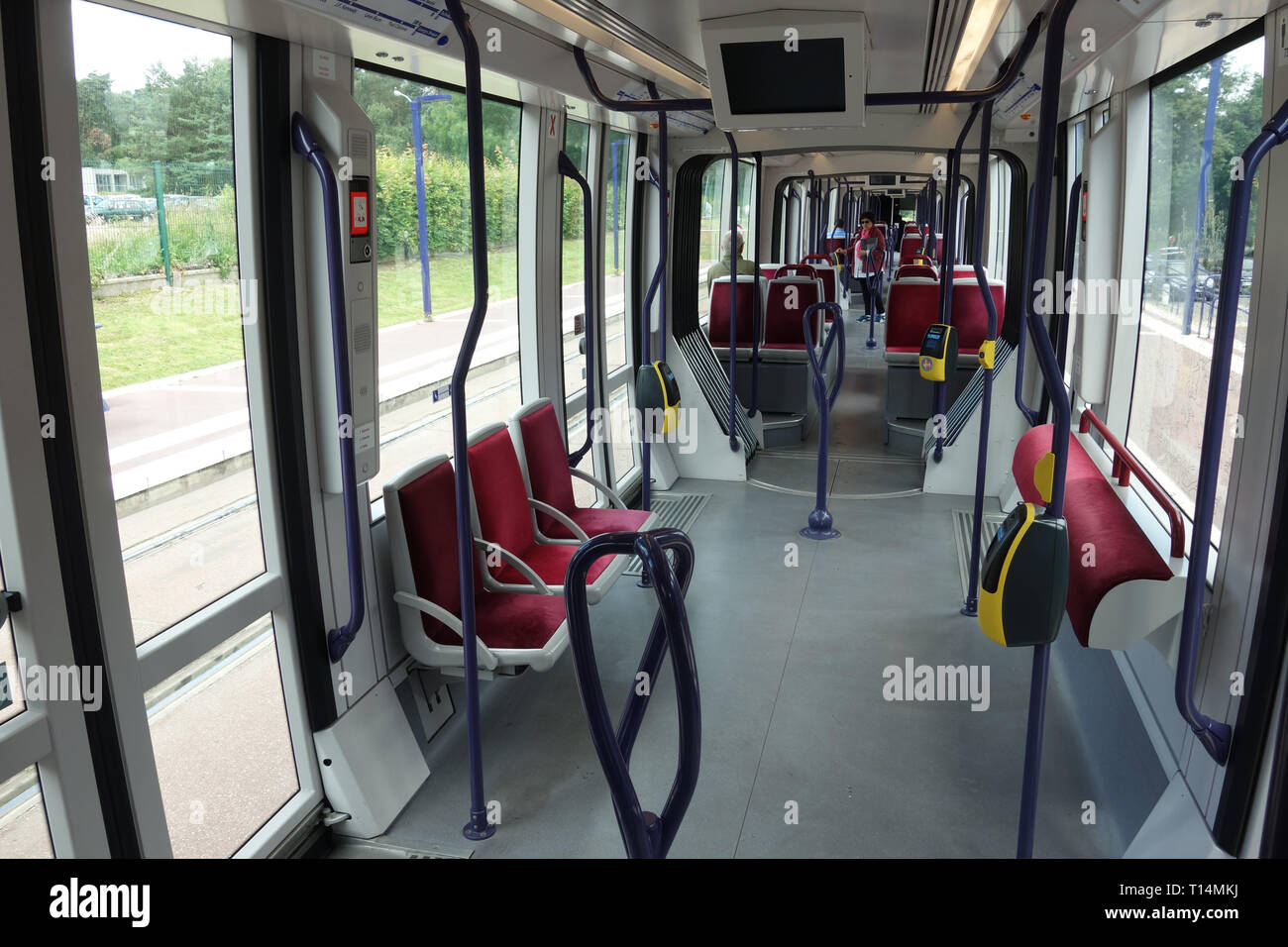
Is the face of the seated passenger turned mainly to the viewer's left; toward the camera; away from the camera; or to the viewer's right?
away from the camera

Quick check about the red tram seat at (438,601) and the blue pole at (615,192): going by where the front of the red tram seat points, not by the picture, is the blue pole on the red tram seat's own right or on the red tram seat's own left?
on the red tram seat's own left

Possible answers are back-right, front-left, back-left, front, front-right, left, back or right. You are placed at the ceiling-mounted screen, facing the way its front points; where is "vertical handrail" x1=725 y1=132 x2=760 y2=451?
back

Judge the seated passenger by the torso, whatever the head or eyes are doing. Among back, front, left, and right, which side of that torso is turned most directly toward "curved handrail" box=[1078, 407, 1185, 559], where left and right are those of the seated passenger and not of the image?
back

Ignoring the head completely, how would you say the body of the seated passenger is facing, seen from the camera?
away from the camera
